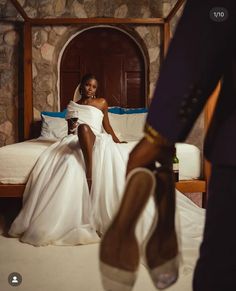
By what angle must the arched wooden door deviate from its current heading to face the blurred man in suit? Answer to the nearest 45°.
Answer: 0° — it already faces them

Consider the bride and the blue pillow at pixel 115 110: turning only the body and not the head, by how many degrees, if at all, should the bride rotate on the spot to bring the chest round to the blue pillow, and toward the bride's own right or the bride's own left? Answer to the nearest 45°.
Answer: approximately 180°

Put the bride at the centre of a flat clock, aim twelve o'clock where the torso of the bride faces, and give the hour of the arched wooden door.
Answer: The arched wooden door is roughly at 6 o'clock from the bride.

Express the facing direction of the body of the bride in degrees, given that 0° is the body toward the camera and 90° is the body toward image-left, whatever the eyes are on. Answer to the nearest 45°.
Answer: approximately 0°

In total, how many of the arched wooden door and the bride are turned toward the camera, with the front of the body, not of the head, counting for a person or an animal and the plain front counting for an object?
2

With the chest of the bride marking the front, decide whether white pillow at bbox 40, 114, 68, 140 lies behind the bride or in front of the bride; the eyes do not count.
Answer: behind

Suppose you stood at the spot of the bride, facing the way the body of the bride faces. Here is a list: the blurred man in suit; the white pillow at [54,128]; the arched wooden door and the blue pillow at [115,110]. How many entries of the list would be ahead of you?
1

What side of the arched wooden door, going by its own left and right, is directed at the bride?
front

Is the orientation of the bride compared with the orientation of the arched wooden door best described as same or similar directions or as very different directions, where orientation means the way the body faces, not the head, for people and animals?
same or similar directions

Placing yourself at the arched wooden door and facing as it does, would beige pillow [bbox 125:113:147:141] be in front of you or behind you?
in front

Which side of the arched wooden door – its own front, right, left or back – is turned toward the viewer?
front
